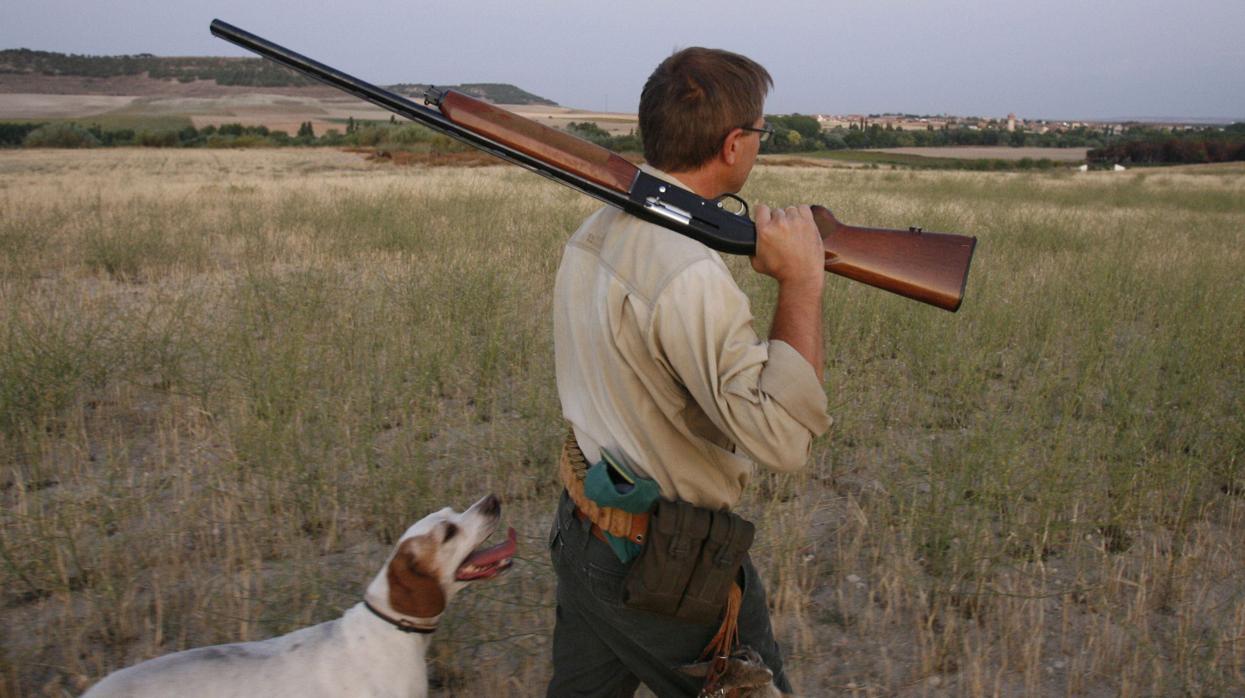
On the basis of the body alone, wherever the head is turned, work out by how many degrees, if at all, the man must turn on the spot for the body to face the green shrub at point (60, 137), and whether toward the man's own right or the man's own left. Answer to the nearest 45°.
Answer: approximately 90° to the man's own left

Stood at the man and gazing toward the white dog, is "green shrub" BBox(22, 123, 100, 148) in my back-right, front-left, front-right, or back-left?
front-right

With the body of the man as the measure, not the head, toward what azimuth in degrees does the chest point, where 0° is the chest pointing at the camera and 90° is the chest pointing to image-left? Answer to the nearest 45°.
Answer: approximately 225°

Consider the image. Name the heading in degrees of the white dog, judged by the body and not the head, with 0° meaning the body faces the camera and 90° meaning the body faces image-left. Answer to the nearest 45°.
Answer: approximately 270°

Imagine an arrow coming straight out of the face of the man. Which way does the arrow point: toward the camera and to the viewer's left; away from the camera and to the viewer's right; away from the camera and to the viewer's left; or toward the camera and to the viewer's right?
away from the camera and to the viewer's right

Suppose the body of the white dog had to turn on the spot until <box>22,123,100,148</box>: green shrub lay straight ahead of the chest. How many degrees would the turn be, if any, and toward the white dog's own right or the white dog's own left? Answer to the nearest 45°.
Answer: approximately 90° to the white dog's own left
